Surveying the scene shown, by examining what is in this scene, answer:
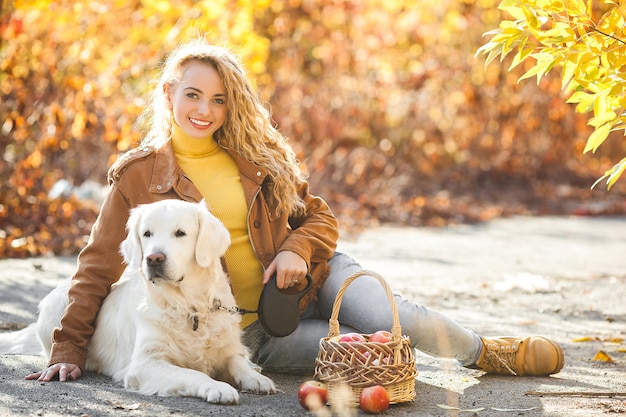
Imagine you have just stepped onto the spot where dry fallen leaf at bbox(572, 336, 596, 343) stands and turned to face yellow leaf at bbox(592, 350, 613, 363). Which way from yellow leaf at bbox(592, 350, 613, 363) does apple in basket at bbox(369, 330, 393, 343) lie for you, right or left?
right

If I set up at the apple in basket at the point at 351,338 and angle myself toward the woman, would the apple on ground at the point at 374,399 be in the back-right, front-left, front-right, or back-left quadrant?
back-left

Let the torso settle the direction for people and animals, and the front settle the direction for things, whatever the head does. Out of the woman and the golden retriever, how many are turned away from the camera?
0

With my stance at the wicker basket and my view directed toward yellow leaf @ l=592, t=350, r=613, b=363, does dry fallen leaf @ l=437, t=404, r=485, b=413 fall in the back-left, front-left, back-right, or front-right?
front-right

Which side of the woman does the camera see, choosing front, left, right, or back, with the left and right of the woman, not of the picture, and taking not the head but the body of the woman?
front

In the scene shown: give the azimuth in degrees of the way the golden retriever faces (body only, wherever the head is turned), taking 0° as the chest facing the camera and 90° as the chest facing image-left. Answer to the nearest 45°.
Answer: approximately 315°

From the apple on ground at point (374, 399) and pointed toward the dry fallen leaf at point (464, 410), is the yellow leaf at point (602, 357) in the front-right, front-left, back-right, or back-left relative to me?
front-left

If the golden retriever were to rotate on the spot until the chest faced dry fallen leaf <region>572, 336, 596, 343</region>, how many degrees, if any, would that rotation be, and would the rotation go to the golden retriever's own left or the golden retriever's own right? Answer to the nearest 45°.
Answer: approximately 45° to the golden retriever's own left

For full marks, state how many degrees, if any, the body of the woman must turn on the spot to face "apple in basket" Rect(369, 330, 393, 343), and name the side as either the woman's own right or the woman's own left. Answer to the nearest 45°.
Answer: approximately 45° to the woman's own left

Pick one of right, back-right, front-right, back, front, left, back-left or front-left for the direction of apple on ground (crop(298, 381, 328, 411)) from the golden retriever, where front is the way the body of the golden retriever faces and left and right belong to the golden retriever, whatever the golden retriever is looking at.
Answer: front

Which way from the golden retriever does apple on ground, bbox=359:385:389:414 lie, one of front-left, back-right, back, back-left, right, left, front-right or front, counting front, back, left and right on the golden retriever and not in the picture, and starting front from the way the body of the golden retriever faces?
front
